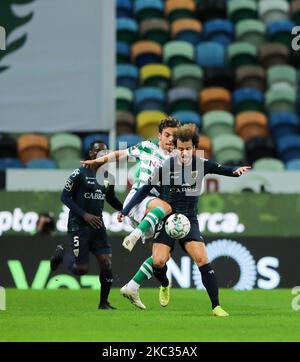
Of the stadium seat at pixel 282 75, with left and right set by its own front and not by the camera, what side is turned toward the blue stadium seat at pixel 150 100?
right

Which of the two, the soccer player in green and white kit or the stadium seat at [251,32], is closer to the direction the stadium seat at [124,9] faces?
the soccer player in green and white kit

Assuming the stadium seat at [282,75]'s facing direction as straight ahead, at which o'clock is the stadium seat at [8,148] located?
the stadium seat at [8,148] is roughly at 2 o'clock from the stadium seat at [282,75].

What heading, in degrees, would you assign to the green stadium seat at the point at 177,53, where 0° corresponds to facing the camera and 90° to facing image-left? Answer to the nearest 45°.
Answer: approximately 0°

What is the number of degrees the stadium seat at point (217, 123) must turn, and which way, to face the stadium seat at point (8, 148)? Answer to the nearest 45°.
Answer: approximately 90° to its right
